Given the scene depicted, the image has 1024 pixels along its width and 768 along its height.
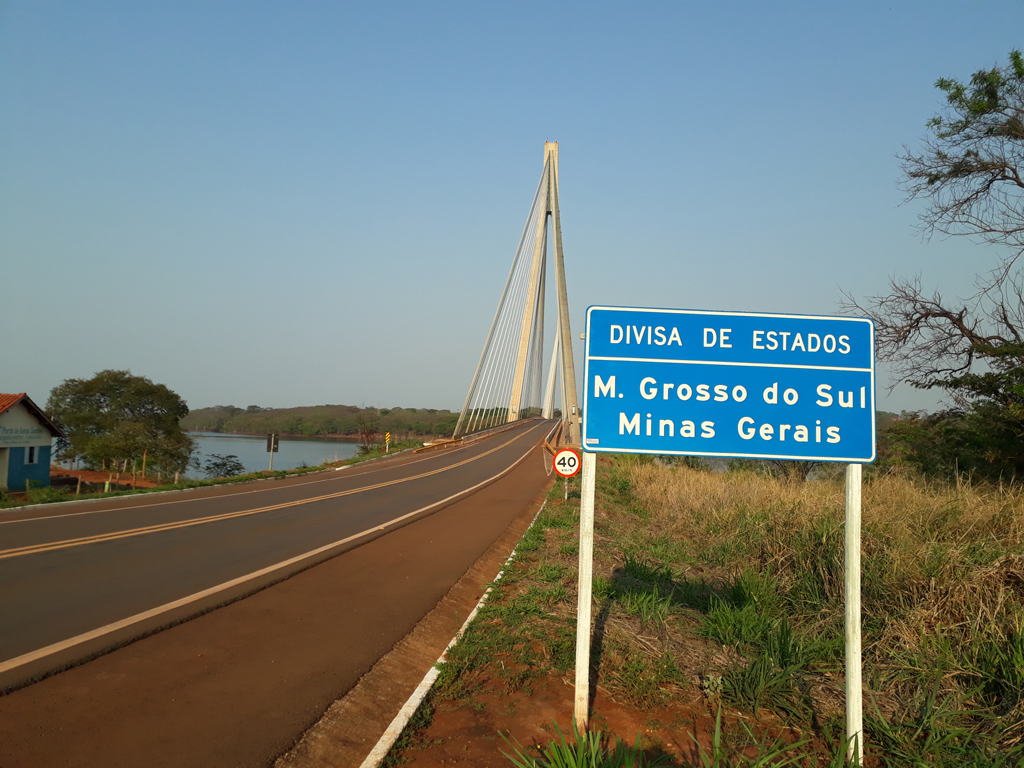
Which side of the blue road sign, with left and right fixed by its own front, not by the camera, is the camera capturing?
front

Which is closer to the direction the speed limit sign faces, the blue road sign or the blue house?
the blue road sign

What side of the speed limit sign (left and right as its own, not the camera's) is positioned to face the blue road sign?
front

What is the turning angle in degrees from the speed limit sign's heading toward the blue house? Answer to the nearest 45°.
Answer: approximately 135° to its right

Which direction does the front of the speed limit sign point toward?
toward the camera

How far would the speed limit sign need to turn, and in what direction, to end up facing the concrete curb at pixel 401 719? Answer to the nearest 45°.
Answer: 0° — it already faces it
